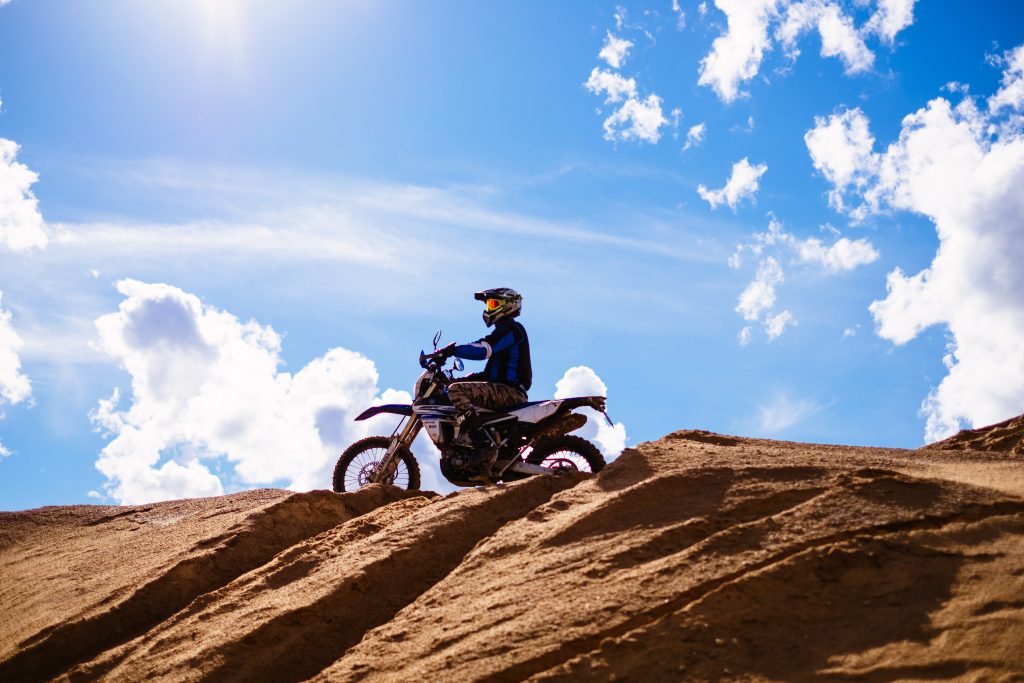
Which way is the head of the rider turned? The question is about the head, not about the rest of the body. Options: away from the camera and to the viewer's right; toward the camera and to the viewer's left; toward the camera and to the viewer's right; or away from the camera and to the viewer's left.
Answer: toward the camera and to the viewer's left

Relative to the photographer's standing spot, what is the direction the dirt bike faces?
facing to the left of the viewer

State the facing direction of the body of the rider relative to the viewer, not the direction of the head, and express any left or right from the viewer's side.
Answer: facing to the left of the viewer
